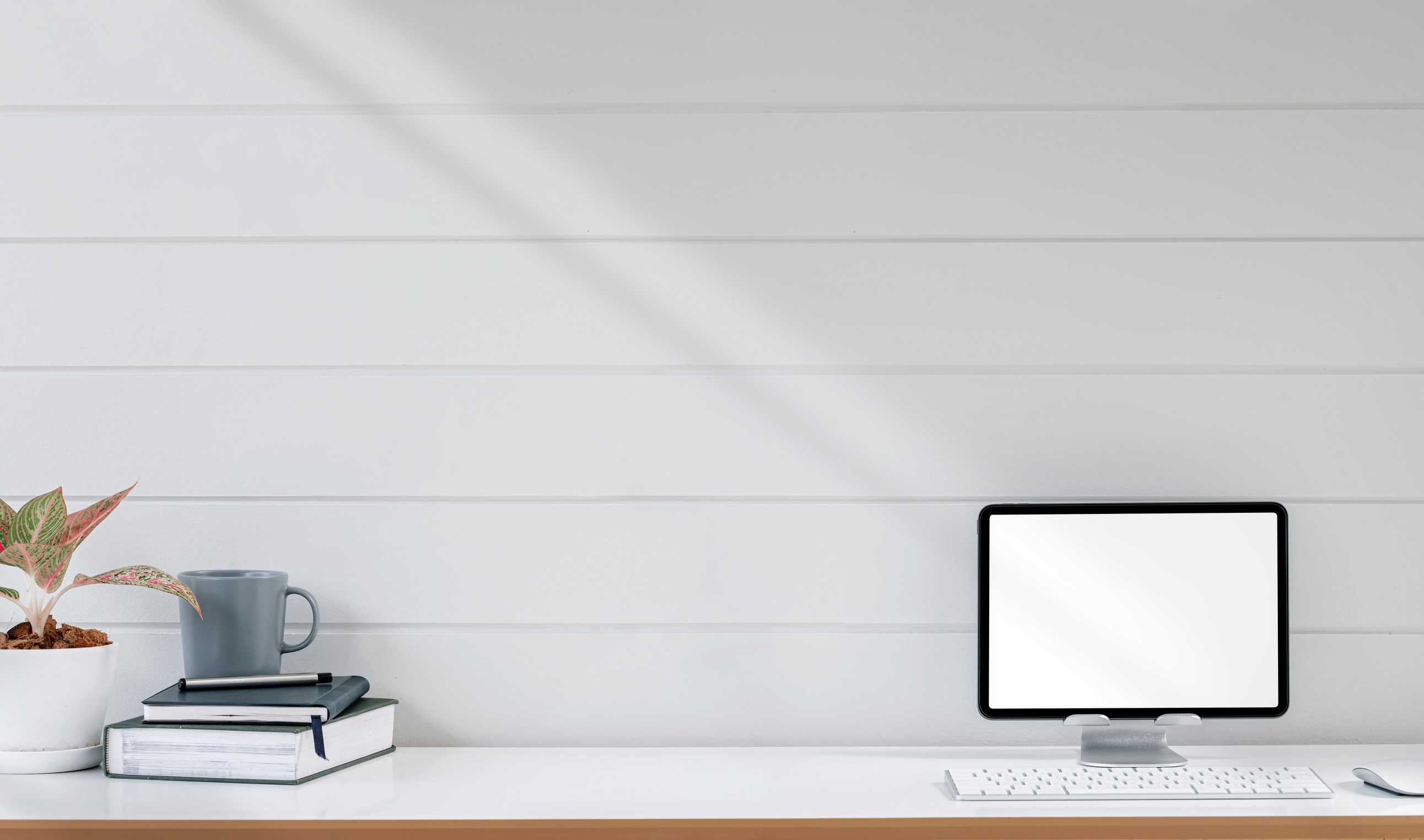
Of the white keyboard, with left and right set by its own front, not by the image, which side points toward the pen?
right

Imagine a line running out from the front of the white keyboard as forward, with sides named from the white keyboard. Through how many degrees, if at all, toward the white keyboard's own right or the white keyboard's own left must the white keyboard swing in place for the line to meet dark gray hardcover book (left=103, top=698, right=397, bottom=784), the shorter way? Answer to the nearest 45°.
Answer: approximately 90° to the white keyboard's own right

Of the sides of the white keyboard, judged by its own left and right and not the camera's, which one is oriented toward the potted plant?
right

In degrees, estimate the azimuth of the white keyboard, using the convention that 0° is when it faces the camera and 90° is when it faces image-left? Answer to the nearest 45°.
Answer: approximately 0°

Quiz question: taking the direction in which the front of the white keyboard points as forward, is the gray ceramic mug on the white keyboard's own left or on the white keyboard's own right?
on the white keyboard's own right
